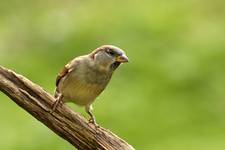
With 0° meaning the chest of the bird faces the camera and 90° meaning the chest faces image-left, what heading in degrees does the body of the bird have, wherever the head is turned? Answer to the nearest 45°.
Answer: approximately 315°
